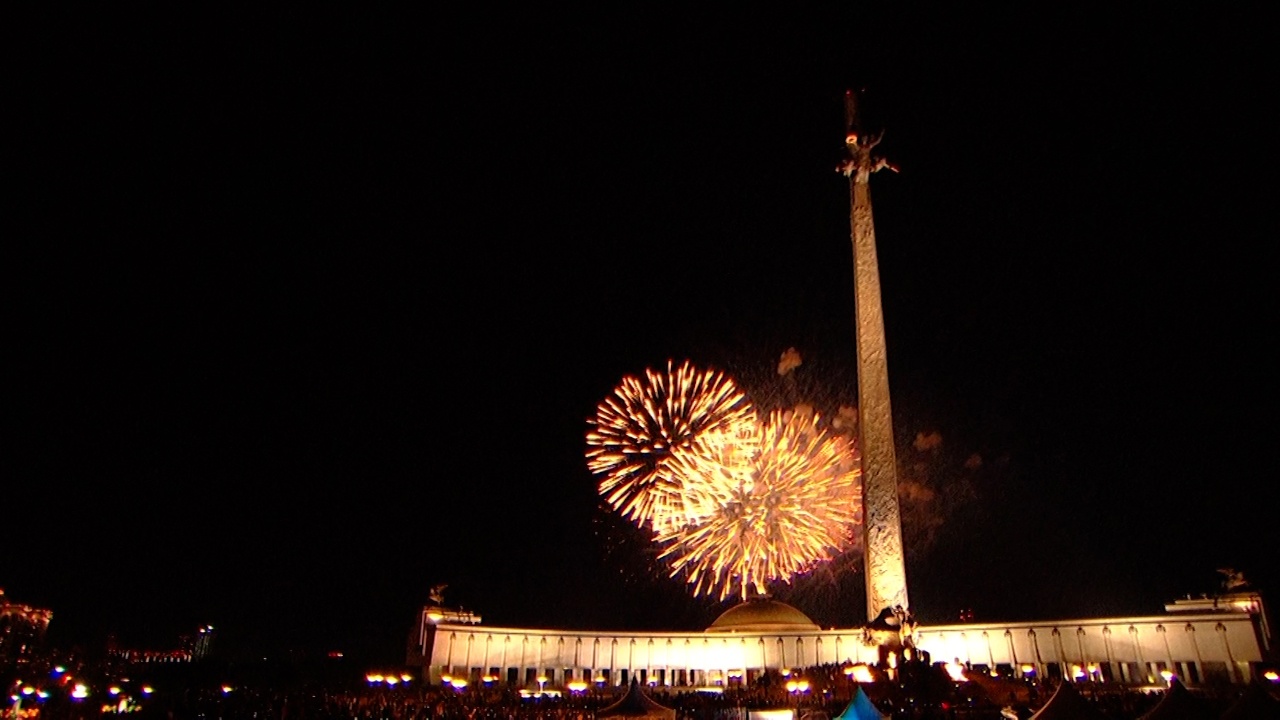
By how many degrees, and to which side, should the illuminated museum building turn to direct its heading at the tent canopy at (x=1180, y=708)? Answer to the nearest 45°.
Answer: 0° — it already faces it

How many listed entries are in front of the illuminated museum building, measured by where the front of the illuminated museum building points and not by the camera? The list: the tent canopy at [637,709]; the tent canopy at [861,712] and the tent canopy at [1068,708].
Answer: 3

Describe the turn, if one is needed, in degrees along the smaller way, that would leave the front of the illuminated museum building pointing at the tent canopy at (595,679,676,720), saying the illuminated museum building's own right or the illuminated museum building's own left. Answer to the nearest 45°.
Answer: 0° — it already faces it

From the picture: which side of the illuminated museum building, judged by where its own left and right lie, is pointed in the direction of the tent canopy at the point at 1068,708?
front

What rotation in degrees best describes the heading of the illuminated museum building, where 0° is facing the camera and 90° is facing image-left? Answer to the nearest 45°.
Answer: approximately 0°

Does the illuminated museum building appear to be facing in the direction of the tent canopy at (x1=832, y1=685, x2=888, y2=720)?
yes
